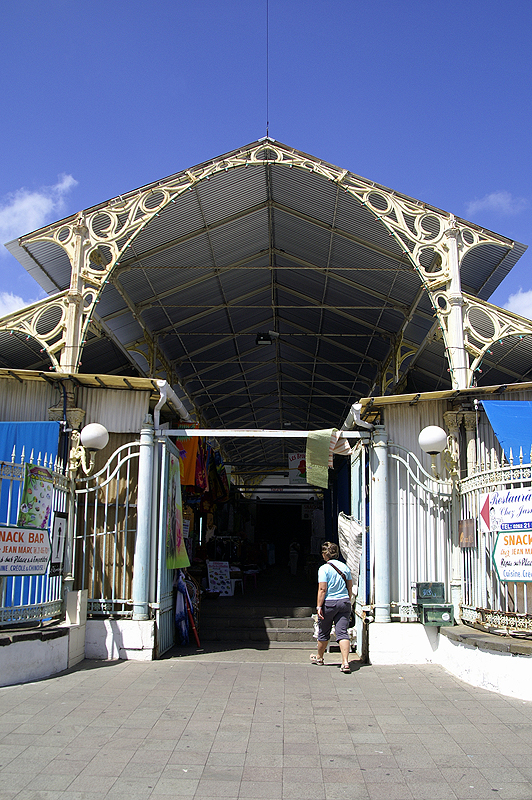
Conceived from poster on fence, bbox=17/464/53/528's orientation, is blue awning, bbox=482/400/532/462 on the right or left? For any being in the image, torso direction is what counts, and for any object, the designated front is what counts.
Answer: on its left

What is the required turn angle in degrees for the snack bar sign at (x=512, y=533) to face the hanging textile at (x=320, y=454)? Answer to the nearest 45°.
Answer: approximately 135° to its right

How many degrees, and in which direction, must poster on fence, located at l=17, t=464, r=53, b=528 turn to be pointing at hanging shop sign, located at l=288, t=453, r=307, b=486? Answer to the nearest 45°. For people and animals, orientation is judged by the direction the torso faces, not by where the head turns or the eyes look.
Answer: approximately 135° to its left

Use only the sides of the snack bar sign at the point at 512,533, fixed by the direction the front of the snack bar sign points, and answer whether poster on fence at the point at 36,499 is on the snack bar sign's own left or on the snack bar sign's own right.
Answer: on the snack bar sign's own right

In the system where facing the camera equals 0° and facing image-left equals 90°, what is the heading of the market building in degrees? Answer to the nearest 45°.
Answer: approximately 0°

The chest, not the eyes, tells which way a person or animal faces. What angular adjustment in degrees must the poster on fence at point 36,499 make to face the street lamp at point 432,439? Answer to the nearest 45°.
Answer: approximately 90° to its left

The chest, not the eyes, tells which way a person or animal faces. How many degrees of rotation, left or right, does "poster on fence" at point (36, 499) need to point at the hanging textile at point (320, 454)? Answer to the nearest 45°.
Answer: approximately 90° to its left

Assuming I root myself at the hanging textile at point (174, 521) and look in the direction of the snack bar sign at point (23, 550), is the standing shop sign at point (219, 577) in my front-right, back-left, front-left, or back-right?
back-right
